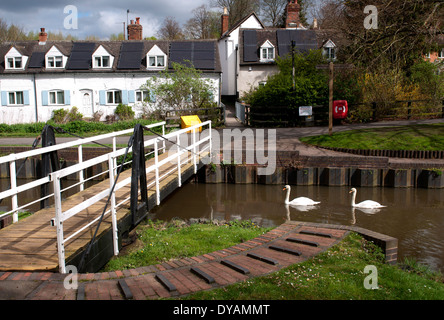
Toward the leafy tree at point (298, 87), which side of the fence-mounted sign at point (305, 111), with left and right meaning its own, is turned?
back

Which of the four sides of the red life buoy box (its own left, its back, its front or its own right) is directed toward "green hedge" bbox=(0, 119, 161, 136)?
right

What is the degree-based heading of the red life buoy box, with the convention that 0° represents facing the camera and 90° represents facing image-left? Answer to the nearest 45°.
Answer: approximately 0°

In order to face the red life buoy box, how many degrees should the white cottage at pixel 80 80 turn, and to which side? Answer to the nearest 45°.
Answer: approximately 45° to its left

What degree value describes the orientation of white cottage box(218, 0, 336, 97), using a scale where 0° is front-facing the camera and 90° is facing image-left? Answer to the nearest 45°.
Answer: approximately 0°

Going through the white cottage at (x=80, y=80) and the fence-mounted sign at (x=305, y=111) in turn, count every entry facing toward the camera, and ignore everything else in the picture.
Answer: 2

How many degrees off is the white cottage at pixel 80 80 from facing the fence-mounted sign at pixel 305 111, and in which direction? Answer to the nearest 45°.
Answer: approximately 45° to its left
